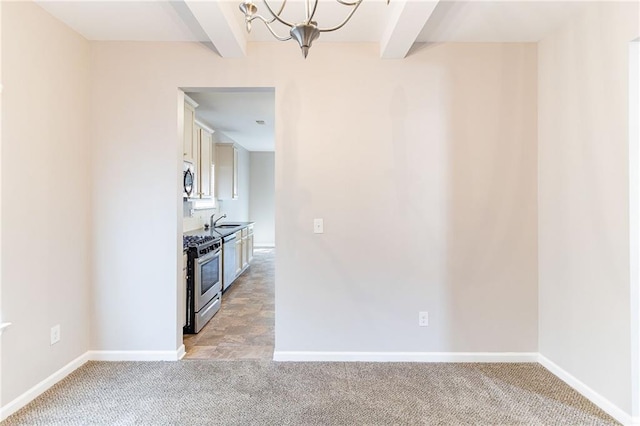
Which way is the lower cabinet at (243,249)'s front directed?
to the viewer's right

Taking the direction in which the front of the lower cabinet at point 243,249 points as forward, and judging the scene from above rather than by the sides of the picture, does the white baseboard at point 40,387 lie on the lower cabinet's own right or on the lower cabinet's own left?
on the lower cabinet's own right

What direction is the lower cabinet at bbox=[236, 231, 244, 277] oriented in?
to the viewer's right

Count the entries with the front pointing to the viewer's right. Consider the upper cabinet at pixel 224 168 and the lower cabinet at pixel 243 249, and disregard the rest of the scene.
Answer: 2

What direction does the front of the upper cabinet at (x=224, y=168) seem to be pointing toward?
to the viewer's right

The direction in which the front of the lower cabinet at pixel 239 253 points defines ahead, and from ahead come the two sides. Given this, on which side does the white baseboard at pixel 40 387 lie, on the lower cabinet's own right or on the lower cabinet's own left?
on the lower cabinet's own right

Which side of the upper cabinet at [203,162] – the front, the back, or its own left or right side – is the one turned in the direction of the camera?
right

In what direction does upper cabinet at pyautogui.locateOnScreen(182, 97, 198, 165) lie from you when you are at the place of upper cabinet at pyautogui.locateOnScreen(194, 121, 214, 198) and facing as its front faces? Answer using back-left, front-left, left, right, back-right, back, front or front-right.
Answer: right

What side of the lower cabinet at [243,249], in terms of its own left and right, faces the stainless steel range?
right
